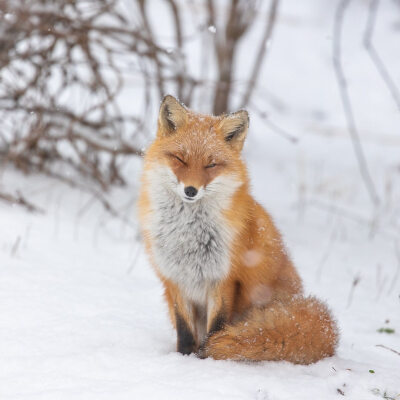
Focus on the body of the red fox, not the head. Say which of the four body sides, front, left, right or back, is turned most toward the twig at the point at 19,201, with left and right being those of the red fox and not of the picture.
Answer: right

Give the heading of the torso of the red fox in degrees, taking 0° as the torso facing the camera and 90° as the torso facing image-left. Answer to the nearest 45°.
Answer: approximately 45°
